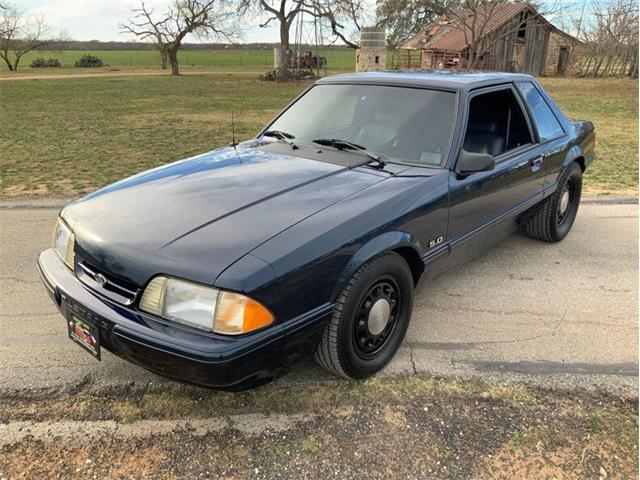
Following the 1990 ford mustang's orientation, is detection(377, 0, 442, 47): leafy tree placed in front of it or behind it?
behind

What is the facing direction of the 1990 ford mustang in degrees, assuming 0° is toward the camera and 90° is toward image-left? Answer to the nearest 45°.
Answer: approximately 45°

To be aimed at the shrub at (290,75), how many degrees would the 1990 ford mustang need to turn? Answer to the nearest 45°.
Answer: approximately 135° to its right

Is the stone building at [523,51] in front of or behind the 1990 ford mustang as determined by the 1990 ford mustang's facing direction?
behind

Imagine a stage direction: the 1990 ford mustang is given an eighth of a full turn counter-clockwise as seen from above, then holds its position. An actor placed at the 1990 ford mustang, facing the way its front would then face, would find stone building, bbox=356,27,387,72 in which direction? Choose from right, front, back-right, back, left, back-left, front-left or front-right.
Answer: back
